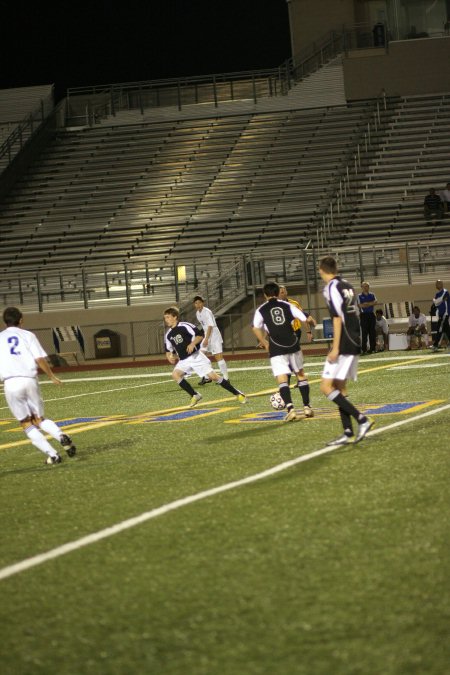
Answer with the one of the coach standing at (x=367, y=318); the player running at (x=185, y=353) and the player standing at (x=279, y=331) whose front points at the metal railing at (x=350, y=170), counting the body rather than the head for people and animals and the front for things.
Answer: the player standing at (x=279, y=331)

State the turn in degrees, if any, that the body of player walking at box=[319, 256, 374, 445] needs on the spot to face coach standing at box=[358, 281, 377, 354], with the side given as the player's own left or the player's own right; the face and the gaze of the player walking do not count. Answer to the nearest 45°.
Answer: approximately 45° to the player's own right

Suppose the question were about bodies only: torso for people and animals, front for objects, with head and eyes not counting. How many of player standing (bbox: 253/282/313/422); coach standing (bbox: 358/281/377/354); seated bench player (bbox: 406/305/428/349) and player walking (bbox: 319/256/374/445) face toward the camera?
2

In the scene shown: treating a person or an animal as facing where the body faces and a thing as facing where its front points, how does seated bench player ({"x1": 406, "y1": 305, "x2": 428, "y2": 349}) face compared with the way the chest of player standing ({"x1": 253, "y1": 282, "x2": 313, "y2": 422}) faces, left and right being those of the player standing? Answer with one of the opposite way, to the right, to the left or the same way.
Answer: the opposite way

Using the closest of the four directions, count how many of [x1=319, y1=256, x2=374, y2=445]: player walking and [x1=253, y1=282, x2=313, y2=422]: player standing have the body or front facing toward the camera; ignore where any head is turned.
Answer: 0

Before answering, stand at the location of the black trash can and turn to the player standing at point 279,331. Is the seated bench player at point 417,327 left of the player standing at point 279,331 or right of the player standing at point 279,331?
left

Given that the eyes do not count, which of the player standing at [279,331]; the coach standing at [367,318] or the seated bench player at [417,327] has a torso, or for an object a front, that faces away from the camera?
the player standing

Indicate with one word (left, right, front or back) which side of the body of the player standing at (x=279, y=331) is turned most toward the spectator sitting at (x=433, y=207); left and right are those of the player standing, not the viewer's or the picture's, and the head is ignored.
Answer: front

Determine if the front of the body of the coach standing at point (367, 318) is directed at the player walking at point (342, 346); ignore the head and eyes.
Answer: yes

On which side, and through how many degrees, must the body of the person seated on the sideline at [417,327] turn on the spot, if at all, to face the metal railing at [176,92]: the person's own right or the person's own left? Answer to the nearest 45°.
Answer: approximately 135° to the person's own right

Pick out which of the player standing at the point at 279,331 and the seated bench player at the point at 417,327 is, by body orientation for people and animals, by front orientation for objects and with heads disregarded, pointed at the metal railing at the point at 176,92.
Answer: the player standing

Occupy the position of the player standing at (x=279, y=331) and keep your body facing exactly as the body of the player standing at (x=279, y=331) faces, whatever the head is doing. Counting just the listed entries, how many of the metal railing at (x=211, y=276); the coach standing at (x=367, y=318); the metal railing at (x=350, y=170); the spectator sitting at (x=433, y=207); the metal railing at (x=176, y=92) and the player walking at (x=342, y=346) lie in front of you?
5

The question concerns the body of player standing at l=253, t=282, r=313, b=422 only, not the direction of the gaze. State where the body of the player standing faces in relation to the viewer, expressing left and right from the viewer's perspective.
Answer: facing away from the viewer

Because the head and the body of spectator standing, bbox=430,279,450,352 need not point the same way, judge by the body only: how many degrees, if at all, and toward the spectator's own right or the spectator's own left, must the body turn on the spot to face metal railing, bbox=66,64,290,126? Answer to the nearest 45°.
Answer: approximately 90° to the spectator's own right
